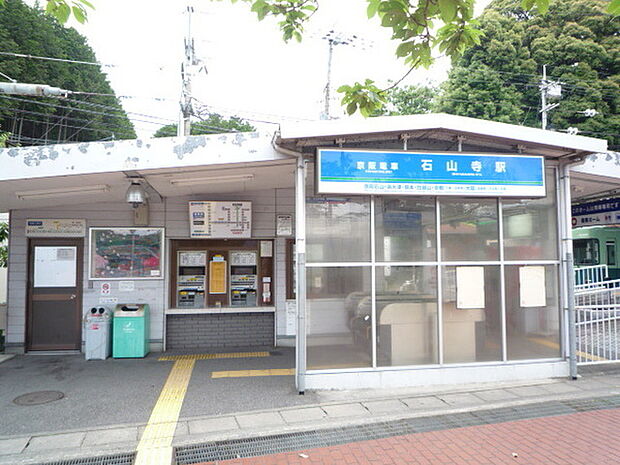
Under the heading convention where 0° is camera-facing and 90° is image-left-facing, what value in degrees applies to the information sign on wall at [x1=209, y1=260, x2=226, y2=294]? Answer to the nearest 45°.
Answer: approximately 0°

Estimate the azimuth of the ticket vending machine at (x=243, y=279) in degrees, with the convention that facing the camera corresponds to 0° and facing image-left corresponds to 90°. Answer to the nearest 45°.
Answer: approximately 0°

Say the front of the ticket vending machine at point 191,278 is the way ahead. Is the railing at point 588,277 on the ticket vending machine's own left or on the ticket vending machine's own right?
on the ticket vending machine's own left

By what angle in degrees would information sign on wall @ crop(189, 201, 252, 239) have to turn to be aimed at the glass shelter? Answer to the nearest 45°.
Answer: approximately 45° to its left

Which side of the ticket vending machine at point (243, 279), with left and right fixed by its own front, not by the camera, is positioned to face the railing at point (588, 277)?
left

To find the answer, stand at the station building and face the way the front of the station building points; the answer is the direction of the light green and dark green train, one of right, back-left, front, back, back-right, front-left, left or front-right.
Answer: back-left
